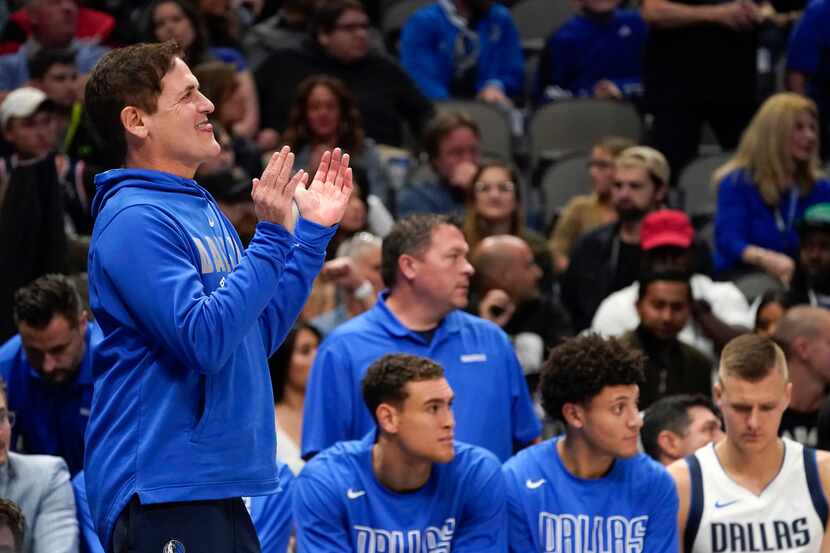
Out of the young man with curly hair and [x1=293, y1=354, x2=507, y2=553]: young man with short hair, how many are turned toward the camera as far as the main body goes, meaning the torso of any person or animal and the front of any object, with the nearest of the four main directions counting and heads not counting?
2

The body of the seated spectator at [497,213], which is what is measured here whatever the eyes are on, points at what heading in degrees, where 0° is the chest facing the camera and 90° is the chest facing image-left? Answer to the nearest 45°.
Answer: approximately 0°

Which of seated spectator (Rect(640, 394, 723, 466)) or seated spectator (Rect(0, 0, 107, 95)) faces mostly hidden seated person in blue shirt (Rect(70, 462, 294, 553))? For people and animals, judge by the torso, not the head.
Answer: seated spectator (Rect(0, 0, 107, 95))

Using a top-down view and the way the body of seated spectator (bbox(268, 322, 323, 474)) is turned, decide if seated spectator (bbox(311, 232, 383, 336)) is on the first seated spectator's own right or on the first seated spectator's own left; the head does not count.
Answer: on the first seated spectator's own left

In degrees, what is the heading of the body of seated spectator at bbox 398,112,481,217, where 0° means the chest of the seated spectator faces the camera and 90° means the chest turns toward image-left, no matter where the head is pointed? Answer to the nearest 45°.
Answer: approximately 315°

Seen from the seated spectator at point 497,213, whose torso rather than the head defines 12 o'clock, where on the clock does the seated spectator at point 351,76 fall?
the seated spectator at point 351,76 is roughly at 5 o'clock from the seated spectator at point 497,213.

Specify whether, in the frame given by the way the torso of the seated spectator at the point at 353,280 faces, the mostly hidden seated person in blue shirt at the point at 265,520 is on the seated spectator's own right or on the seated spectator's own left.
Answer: on the seated spectator's own right

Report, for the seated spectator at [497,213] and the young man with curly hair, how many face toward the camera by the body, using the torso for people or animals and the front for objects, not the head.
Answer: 2
